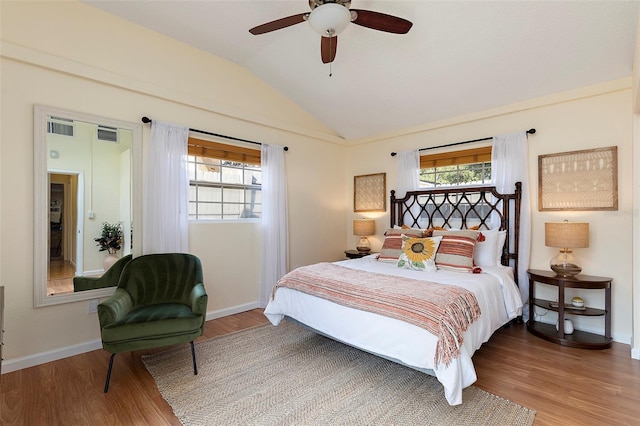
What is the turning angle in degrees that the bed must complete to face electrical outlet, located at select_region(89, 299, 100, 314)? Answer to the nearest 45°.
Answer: approximately 45° to its right

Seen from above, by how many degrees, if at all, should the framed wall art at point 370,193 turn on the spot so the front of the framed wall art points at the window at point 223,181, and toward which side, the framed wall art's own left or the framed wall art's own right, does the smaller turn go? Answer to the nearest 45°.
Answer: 0° — it already faces it

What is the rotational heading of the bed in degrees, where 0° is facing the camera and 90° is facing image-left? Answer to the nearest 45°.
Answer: approximately 45°

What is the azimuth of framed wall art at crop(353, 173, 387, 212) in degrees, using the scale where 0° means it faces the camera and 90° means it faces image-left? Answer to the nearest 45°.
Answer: approximately 45°

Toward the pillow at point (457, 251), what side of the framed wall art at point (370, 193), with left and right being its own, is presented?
left

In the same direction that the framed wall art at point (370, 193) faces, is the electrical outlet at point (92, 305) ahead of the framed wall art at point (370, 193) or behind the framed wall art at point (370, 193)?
ahead

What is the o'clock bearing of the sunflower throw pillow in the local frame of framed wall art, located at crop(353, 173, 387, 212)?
The sunflower throw pillow is roughly at 10 o'clock from the framed wall art.

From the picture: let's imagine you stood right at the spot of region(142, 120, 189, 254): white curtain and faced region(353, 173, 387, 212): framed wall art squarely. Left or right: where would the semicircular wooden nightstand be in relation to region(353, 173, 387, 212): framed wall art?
right

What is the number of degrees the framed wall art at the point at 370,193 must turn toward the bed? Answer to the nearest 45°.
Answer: approximately 45° to its left

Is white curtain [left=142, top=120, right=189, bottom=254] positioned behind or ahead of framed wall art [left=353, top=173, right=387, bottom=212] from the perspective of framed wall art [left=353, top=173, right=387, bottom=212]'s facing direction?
ahead

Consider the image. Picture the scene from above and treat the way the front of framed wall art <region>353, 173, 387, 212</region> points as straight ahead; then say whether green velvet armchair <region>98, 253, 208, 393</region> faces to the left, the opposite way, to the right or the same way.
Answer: to the left
